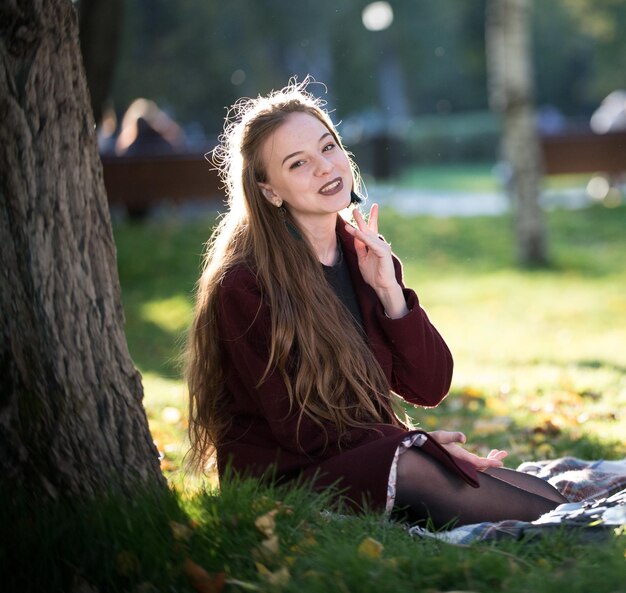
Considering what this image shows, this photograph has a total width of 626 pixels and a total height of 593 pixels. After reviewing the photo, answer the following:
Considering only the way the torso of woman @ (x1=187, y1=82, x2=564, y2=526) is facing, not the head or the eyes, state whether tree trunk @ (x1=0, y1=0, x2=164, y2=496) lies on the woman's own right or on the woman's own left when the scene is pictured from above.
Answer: on the woman's own right

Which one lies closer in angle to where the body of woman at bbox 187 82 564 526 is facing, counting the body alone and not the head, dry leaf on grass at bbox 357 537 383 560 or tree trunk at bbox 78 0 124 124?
the dry leaf on grass

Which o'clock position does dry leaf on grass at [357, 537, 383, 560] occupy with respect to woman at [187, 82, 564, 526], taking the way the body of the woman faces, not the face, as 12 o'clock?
The dry leaf on grass is roughly at 1 o'clock from the woman.

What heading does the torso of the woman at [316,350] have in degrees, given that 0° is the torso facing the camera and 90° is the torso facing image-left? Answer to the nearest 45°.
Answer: approximately 315°

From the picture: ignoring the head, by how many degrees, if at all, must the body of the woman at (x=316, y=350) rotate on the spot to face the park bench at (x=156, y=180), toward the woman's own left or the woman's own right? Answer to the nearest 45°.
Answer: approximately 135° to the woman's own left

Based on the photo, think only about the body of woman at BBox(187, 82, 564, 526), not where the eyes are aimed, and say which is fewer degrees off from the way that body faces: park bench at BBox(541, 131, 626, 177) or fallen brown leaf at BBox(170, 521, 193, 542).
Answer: the fallen brown leaf

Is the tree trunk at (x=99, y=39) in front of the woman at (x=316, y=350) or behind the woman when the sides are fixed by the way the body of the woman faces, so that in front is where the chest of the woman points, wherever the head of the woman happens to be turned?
behind

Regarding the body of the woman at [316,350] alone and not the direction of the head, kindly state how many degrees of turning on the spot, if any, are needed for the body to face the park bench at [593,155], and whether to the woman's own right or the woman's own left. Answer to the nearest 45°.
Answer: approximately 135° to the woman's own left

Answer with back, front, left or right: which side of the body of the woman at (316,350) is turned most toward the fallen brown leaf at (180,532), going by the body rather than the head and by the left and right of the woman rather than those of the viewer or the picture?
right

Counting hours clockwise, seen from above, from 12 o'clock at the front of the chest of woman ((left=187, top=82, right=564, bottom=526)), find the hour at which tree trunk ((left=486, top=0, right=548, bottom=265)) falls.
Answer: The tree trunk is roughly at 8 o'clock from the woman.

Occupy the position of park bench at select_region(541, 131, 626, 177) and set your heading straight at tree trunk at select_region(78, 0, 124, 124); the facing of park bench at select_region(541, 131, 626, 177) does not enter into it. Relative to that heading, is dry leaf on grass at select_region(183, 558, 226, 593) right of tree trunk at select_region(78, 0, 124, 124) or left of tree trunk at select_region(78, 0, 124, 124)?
left

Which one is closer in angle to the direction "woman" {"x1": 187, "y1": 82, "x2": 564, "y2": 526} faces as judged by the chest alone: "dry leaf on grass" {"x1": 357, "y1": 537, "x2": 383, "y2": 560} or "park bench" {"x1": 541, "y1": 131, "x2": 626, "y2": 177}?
the dry leaf on grass
